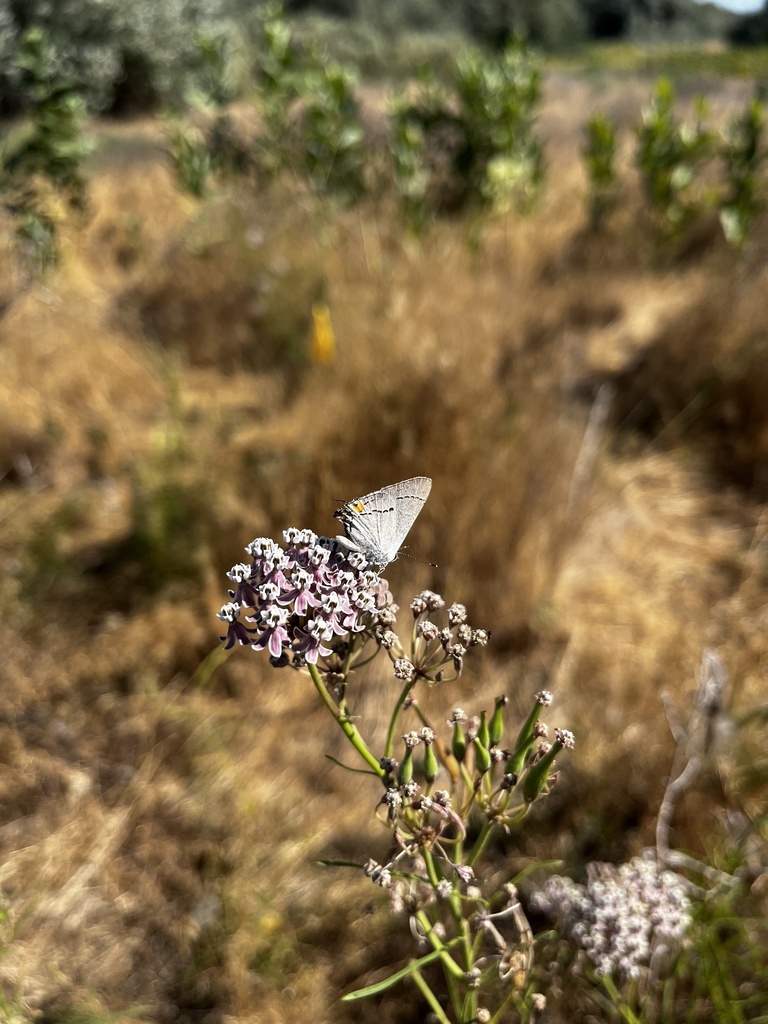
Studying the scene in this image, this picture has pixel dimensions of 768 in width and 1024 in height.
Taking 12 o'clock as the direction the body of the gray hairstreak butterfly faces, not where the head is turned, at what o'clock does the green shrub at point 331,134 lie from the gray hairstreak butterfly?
The green shrub is roughly at 9 o'clock from the gray hairstreak butterfly.

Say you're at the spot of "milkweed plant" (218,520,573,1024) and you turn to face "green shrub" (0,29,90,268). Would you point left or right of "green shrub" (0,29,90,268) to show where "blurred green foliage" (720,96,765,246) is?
right

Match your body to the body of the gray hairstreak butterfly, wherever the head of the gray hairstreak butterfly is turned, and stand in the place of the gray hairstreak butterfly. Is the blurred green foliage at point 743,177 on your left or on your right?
on your left

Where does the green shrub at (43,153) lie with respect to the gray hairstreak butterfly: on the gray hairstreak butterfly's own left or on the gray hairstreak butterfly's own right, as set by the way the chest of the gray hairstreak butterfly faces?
on the gray hairstreak butterfly's own left

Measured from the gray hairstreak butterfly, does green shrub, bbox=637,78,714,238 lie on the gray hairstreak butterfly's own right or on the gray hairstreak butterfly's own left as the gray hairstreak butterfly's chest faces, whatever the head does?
on the gray hairstreak butterfly's own left

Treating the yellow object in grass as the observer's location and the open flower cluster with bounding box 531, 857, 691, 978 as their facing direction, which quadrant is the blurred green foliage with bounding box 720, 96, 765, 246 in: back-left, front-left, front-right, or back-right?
back-left

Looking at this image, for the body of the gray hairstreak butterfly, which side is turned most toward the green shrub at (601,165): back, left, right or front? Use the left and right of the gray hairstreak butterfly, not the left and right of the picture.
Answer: left

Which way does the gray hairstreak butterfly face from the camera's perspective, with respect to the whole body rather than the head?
to the viewer's right
